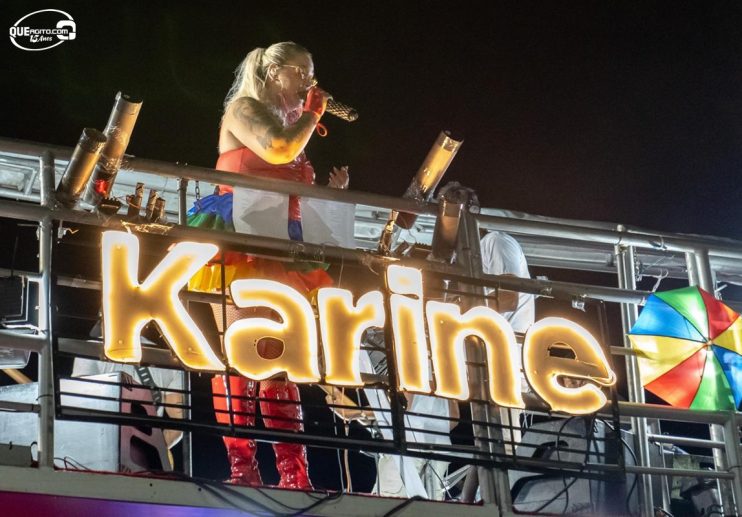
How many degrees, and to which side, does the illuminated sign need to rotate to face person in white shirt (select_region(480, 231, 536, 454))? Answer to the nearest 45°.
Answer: approximately 135° to its left

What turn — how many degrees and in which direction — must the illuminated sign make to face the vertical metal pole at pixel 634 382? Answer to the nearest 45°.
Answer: approximately 135° to its left

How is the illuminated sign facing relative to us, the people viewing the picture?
facing the viewer

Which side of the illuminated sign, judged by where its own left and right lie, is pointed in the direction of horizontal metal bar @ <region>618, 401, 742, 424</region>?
left

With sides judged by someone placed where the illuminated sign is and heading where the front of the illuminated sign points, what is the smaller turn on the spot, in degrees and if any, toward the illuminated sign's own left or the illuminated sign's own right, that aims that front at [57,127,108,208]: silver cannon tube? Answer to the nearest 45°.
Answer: approximately 45° to the illuminated sign's own right

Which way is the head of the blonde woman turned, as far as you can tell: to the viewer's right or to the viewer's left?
to the viewer's right

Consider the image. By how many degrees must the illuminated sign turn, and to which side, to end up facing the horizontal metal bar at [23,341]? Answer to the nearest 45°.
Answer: approximately 90° to its right

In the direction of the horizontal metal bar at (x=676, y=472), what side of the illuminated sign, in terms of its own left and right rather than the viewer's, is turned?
left

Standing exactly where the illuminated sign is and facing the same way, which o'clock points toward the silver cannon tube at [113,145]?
The silver cannon tube is roughly at 2 o'clock from the illuminated sign.

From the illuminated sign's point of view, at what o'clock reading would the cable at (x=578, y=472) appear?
The cable is roughly at 8 o'clock from the illuminated sign.
